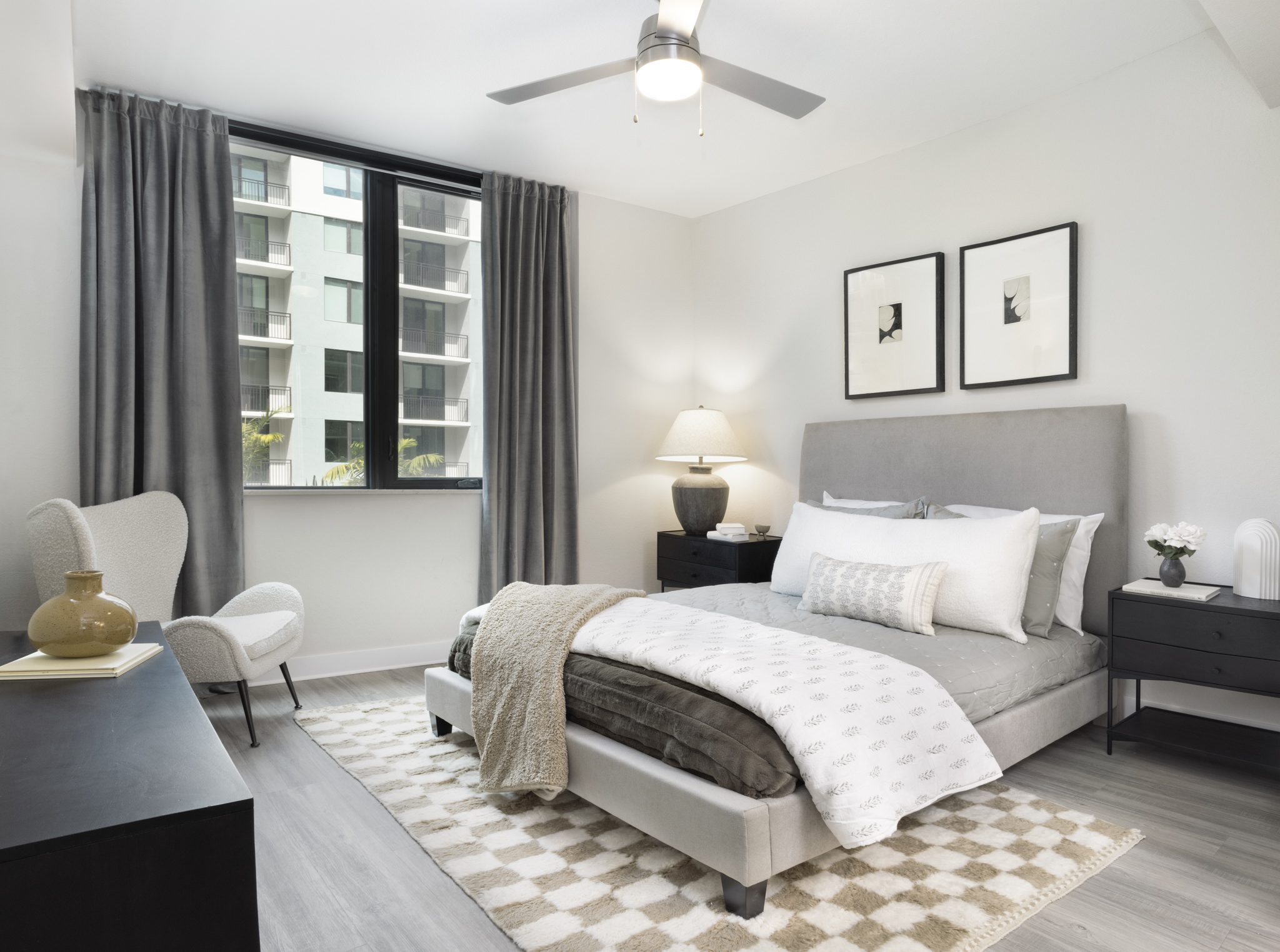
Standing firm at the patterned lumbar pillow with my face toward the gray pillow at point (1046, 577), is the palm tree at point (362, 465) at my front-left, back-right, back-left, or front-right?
back-left

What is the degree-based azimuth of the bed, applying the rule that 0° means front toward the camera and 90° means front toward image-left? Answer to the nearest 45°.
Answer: approximately 45°

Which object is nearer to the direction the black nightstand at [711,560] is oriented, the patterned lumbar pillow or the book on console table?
the book on console table

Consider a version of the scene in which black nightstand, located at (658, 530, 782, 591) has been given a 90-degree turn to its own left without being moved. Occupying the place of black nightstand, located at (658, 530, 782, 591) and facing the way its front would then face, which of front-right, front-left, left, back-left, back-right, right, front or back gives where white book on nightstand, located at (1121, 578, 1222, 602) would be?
front

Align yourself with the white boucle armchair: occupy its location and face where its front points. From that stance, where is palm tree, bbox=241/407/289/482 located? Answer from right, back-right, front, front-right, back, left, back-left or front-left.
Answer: left

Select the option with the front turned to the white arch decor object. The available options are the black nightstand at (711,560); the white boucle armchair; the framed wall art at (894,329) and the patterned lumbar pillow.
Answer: the white boucle armchair

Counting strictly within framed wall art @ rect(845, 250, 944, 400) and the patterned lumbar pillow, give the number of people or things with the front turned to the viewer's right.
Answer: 0

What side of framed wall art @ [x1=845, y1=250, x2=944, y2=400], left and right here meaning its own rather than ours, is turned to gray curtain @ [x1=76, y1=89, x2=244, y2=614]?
front

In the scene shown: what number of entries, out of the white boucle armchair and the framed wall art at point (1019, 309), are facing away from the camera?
0

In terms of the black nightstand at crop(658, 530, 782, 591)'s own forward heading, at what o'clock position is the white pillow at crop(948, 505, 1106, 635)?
The white pillow is roughly at 9 o'clock from the black nightstand.

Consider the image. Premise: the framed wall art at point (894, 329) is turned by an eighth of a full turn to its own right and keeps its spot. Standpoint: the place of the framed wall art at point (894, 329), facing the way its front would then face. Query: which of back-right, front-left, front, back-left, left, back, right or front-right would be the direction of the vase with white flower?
back-left

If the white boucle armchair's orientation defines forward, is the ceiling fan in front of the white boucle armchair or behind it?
in front

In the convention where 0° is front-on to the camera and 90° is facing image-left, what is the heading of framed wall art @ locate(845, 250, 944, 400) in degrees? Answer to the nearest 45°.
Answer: approximately 45°

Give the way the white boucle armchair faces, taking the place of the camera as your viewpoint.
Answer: facing the viewer and to the right of the viewer

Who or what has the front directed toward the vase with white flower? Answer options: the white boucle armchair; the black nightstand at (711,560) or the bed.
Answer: the white boucle armchair
